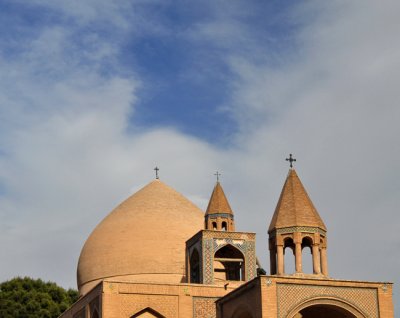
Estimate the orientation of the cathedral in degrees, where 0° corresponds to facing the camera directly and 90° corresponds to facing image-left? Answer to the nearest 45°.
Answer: approximately 0°

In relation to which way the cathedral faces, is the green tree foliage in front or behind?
behind
